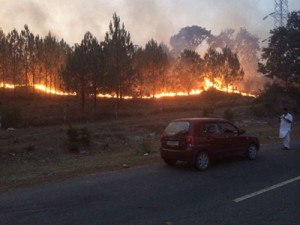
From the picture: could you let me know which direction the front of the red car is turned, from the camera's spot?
facing away from the viewer and to the right of the viewer

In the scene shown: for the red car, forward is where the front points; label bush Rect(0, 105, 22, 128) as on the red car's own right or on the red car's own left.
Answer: on the red car's own left

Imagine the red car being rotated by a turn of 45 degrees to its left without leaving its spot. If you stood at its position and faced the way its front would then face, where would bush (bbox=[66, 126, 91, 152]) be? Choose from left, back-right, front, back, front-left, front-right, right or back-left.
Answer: front-left
